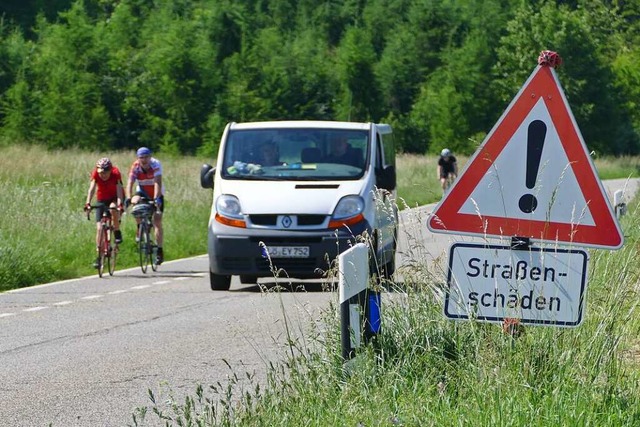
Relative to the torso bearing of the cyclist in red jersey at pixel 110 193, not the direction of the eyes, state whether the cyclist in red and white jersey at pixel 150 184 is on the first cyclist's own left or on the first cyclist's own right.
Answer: on the first cyclist's own left

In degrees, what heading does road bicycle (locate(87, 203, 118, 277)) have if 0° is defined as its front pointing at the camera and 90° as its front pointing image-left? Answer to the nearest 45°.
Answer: approximately 0°

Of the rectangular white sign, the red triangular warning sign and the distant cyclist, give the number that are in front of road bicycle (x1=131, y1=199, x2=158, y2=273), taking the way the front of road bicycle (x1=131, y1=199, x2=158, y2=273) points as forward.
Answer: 2

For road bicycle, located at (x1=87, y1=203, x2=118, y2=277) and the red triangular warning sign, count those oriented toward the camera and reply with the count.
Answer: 2

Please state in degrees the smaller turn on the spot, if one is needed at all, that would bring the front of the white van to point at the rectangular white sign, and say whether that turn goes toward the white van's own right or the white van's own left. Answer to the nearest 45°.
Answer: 0° — it already faces it

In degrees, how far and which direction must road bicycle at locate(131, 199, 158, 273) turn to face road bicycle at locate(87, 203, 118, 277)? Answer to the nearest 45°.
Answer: approximately 45° to its right
